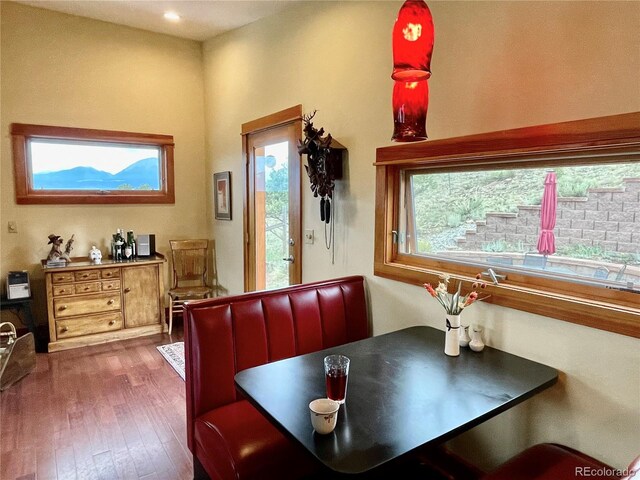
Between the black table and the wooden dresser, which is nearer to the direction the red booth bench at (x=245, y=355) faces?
the black table

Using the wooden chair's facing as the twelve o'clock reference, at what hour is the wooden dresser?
The wooden dresser is roughly at 2 o'clock from the wooden chair.

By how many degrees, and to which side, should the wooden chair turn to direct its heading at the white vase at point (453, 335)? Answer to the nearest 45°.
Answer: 0° — it already faces it

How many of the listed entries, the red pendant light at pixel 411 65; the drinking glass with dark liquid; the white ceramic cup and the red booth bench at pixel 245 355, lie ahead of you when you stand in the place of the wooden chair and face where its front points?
4

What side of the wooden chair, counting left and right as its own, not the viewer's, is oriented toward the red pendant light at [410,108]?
front

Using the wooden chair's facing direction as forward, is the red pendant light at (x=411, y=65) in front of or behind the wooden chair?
in front

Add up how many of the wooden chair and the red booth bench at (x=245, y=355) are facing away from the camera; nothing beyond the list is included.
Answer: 0

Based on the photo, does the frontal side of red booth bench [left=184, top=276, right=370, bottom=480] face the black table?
yes

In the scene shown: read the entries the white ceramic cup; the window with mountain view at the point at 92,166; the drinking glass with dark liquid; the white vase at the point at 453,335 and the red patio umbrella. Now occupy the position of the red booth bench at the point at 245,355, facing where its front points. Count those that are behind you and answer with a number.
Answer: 1

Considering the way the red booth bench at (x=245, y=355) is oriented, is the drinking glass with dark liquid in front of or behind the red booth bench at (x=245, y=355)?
in front

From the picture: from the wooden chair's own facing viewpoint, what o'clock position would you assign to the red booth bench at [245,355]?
The red booth bench is roughly at 12 o'clock from the wooden chair.

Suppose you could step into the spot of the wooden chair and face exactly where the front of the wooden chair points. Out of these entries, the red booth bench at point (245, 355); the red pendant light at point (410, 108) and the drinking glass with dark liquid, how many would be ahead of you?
3

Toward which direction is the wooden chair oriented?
toward the camera

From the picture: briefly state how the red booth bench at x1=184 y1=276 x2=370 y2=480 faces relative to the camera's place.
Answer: facing the viewer and to the right of the viewer
